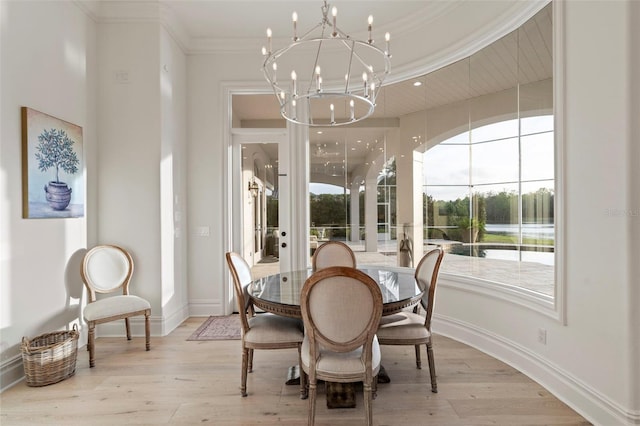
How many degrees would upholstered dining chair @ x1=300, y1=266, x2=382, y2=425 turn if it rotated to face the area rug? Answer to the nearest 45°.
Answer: approximately 45° to its left

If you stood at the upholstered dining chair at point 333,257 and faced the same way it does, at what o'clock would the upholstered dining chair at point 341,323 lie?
the upholstered dining chair at point 341,323 is roughly at 12 o'clock from the upholstered dining chair at point 333,257.

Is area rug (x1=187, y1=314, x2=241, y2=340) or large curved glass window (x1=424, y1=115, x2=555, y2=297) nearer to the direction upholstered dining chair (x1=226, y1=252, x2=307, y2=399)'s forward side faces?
the large curved glass window

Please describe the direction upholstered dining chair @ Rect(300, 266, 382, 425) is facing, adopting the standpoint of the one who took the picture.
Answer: facing away from the viewer

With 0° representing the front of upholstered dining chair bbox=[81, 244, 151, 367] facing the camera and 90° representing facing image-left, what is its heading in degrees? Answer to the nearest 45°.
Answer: approximately 315°

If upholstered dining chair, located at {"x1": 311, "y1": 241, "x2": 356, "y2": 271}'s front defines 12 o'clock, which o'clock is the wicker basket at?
The wicker basket is roughly at 2 o'clock from the upholstered dining chair.

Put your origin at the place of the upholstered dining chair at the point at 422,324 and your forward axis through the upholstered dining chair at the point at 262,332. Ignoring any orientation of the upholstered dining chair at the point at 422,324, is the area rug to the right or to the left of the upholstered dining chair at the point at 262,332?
right

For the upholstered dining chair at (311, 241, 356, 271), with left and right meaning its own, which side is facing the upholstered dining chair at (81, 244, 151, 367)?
right

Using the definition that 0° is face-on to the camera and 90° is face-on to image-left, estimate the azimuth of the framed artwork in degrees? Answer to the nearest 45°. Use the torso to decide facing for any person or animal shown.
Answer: approximately 315°

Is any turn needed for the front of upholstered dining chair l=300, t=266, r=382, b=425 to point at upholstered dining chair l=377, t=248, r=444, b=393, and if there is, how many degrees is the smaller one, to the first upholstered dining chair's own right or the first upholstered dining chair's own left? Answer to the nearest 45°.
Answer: approximately 45° to the first upholstered dining chair's own right

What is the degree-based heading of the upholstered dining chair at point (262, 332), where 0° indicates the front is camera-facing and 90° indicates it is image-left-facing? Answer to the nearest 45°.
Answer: approximately 270°
